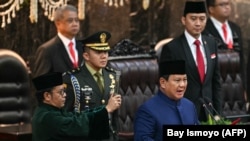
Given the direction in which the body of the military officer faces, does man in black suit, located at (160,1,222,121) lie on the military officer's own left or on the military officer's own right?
on the military officer's own left

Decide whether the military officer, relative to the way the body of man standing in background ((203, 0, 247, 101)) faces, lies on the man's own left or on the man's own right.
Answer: on the man's own right

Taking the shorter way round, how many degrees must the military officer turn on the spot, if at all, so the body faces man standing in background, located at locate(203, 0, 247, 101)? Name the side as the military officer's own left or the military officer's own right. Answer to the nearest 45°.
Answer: approximately 90° to the military officer's own left

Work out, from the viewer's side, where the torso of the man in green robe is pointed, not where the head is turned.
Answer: to the viewer's right

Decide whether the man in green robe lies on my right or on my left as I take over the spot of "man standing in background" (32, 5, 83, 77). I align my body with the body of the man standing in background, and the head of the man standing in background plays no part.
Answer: on my right

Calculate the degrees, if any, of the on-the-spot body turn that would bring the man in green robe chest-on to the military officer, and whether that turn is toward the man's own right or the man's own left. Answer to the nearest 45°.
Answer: approximately 45° to the man's own left
